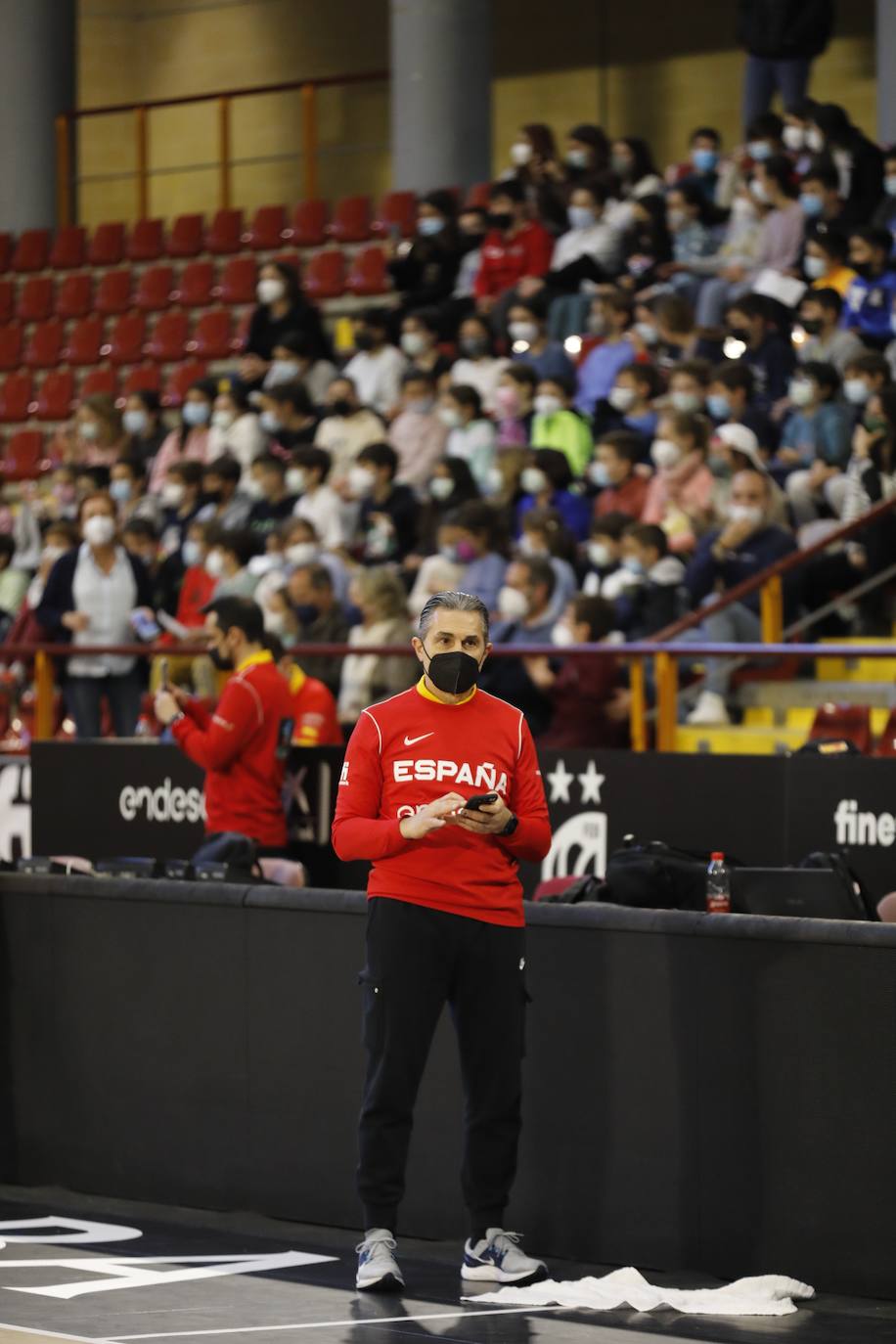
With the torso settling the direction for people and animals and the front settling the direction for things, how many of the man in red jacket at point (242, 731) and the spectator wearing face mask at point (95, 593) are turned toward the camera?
1

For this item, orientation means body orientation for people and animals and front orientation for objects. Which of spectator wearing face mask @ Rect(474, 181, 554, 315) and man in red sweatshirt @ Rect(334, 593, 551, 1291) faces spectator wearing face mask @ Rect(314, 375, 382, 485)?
spectator wearing face mask @ Rect(474, 181, 554, 315)

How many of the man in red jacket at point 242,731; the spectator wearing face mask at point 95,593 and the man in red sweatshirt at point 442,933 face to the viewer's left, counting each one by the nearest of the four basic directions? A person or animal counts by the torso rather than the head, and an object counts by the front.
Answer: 1

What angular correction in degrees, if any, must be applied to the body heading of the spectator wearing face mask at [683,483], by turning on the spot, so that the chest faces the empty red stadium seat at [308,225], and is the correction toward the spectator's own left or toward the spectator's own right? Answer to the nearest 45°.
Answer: approximately 135° to the spectator's own right

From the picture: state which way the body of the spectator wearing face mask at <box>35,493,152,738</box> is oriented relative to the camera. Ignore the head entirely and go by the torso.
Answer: toward the camera

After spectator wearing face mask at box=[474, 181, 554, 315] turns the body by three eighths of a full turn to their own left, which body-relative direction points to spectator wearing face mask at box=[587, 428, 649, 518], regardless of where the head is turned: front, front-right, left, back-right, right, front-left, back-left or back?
right

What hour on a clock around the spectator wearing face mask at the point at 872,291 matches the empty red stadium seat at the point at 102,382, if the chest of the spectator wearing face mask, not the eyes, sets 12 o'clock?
The empty red stadium seat is roughly at 3 o'clock from the spectator wearing face mask.

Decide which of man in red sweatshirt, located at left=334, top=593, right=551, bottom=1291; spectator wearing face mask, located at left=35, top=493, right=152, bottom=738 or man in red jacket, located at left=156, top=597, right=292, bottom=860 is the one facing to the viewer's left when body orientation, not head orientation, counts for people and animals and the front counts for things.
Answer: man in red jacket, located at left=156, top=597, right=292, bottom=860

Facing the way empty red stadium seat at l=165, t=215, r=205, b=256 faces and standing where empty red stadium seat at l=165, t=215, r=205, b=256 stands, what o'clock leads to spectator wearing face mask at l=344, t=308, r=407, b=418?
The spectator wearing face mask is roughly at 10 o'clock from the empty red stadium seat.

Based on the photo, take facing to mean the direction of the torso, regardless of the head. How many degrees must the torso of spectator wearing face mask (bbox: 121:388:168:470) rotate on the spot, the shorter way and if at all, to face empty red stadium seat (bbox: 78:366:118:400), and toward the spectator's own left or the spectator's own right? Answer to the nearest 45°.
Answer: approximately 135° to the spectator's own right

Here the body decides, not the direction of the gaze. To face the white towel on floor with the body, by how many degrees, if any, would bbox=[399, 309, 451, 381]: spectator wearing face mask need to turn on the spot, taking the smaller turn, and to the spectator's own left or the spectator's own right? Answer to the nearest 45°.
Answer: approximately 45° to the spectator's own left

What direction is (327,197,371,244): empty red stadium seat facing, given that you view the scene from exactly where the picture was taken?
facing the viewer and to the left of the viewer

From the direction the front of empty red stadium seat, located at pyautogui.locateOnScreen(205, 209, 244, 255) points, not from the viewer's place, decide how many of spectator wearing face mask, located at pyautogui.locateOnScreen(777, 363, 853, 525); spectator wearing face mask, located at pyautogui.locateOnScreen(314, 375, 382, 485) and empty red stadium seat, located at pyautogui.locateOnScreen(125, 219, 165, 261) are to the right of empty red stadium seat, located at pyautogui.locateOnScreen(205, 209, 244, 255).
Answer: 1

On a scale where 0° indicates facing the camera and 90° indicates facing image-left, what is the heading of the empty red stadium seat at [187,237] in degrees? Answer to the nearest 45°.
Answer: approximately 45°

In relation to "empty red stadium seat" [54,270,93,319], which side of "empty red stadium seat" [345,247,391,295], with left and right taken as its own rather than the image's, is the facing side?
right
